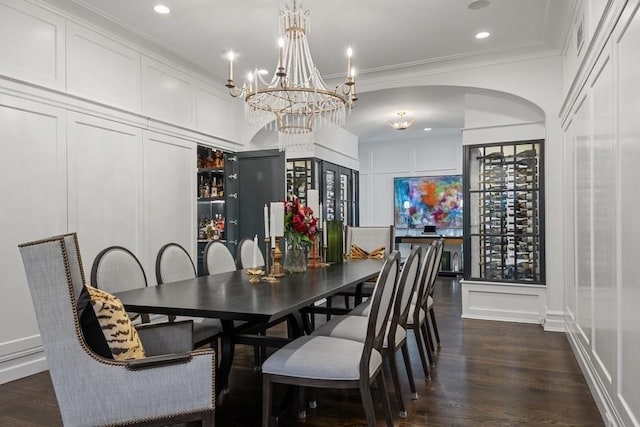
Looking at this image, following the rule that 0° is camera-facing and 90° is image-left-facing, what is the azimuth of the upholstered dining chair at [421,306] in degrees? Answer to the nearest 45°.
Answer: approximately 90°

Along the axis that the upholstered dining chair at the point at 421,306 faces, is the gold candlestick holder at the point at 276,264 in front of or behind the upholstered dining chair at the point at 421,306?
in front

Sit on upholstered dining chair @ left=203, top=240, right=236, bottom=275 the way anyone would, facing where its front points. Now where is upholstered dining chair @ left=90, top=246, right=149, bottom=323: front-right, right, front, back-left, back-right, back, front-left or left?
right

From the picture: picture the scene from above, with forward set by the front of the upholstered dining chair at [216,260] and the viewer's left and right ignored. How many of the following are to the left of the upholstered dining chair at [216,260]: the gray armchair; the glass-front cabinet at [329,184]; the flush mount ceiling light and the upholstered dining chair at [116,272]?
2

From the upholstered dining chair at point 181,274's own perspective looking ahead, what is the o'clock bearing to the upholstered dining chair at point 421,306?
the upholstered dining chair at point 421,306 is roughly at 11 o'clock from the upholstered dining chair at point 181,274.

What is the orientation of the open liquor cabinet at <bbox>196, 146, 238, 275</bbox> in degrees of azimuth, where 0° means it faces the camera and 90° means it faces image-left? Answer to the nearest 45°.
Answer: approximately 315°

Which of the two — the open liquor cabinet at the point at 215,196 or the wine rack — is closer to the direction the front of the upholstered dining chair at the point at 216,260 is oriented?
the wine rack
